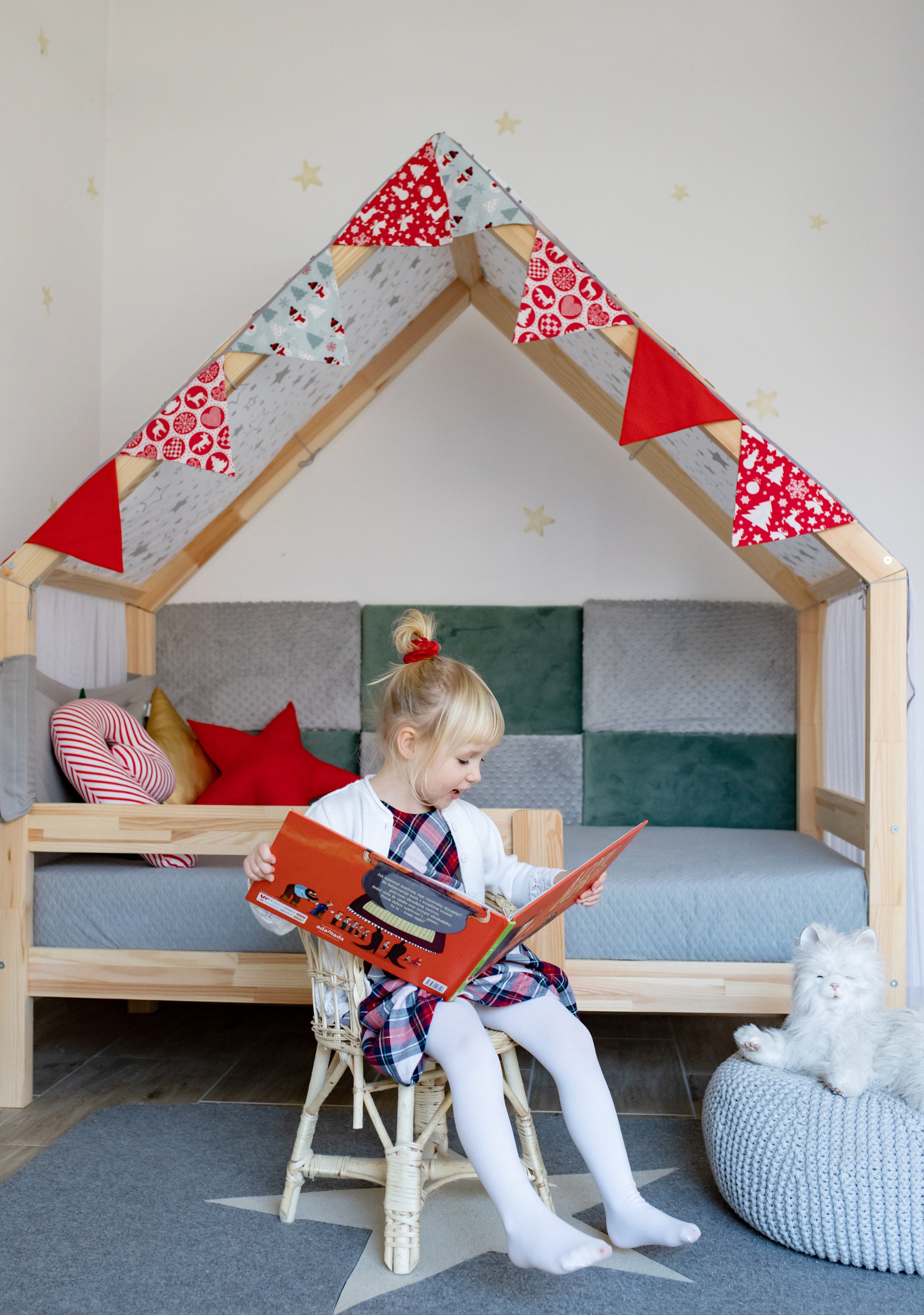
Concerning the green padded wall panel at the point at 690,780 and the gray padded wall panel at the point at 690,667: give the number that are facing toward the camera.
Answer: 2

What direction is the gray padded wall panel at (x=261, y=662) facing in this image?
toward the camera

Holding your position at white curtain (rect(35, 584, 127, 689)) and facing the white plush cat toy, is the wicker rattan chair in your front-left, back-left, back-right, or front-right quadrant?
front-right

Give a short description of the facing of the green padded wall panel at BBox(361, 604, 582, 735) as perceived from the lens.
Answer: facing the viewer

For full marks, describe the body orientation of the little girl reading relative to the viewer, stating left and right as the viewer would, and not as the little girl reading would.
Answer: facing the viewer and to the right of the viewer

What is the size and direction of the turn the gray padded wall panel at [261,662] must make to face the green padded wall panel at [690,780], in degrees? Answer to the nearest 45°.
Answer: approximately 90° to its left

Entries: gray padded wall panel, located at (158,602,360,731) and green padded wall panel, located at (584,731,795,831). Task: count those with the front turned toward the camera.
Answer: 2

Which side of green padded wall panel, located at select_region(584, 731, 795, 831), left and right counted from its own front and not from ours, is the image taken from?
front

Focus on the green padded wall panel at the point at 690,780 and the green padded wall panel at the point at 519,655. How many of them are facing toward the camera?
2

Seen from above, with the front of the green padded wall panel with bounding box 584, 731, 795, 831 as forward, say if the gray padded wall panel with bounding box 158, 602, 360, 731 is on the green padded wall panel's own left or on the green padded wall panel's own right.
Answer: on the green padded wall panel's own right

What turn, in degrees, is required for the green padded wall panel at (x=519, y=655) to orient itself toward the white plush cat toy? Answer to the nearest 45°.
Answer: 0° — it already faces it
